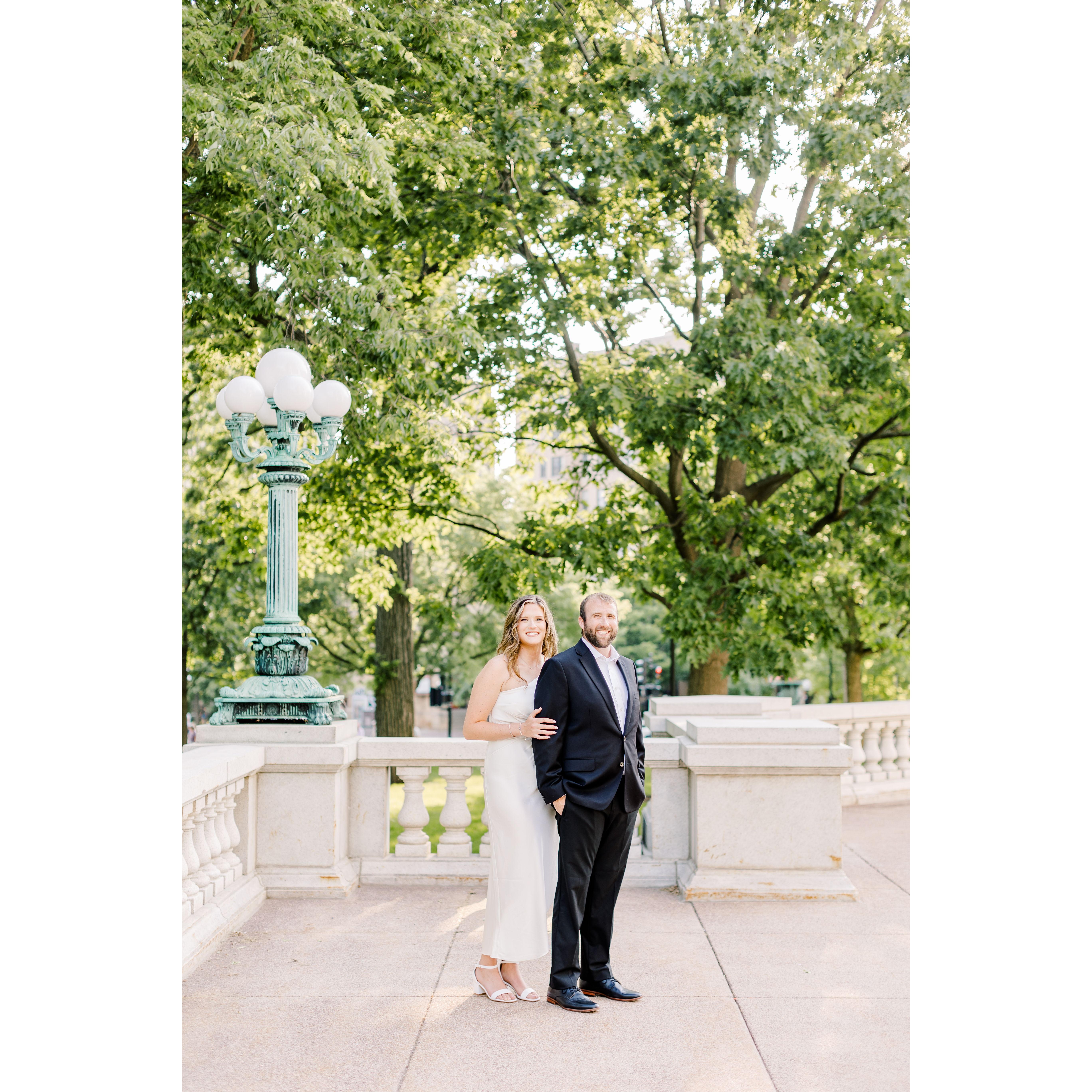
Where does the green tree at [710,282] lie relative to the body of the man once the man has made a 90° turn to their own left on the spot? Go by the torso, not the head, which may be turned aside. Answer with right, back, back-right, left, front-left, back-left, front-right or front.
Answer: front-left

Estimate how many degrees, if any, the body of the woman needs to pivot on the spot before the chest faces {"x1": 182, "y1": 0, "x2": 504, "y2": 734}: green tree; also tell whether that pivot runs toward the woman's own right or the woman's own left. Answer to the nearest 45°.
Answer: approximately 135° to the woman's own left

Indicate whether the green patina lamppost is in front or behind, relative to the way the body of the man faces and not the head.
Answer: behind

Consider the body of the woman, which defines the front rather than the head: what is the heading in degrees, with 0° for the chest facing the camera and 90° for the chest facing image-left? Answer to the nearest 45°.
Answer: approximately 315°

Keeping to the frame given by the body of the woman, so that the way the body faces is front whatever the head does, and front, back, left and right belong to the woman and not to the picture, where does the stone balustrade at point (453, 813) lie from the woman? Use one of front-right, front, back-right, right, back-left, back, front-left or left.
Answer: back-left

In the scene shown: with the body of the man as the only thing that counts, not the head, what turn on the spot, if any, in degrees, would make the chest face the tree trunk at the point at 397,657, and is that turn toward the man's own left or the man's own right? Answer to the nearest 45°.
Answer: approximately 135° to the man's own left
